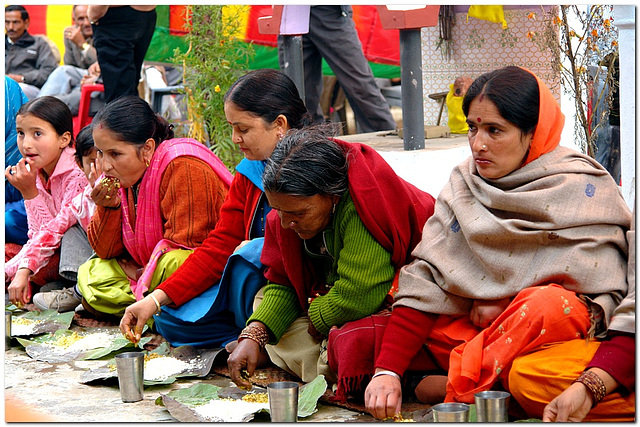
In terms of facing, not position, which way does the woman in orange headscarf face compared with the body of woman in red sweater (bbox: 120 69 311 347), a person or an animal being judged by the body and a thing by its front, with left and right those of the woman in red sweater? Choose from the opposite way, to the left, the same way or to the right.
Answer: the same way

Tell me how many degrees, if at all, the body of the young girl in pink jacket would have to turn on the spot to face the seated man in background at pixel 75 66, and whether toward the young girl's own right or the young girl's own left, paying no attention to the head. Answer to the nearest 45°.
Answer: approximately 135° to the young girl's own right

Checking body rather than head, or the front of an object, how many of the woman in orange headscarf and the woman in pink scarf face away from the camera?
0

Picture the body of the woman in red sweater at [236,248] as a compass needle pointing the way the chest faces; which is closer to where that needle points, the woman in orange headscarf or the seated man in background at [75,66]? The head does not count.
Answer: the woman in orange headscarf

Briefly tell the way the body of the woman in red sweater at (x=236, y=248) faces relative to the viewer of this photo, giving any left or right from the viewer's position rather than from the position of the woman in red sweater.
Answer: facing the viewer and to the left of the viewer

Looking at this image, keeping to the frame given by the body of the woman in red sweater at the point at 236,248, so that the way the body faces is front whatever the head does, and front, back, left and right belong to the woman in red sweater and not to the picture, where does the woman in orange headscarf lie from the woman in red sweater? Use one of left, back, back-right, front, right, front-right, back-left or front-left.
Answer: left

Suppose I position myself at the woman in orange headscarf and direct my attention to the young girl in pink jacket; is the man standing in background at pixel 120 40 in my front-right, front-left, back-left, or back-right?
front-right

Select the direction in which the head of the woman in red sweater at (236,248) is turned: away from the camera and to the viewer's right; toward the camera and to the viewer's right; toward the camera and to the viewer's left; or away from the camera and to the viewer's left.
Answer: toward the camera and to the viewer's left

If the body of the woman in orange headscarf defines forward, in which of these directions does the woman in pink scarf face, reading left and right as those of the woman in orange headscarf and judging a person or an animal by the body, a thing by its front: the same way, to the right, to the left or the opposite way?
the same way

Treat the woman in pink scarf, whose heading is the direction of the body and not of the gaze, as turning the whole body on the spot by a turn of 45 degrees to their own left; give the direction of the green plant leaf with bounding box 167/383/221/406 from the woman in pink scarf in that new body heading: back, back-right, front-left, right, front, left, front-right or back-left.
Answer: front

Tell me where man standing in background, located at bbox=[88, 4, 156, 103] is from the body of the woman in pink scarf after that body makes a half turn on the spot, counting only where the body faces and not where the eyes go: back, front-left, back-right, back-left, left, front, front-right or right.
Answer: front-left

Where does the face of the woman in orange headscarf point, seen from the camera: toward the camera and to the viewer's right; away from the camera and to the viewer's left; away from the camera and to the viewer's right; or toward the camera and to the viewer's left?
toward the camera and to the viewer's left

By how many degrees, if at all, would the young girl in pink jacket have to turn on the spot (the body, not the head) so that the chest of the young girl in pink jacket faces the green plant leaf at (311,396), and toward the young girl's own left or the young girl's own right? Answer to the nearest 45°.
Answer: approximately 45° to the young girl's own left

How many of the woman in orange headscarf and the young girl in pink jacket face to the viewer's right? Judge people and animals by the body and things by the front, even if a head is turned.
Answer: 0

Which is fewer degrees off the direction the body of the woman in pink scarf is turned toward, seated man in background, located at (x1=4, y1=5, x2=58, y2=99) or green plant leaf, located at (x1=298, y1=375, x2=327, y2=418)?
the green plant leaf

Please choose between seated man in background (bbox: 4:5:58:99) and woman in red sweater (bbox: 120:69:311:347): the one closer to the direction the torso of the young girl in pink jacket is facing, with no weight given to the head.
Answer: the woman in red sweater

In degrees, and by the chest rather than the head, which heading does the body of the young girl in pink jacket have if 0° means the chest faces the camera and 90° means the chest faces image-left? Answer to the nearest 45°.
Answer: approximately 45°

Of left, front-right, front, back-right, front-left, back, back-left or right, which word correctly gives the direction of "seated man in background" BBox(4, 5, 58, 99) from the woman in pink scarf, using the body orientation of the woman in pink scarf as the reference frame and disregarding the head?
back-right
